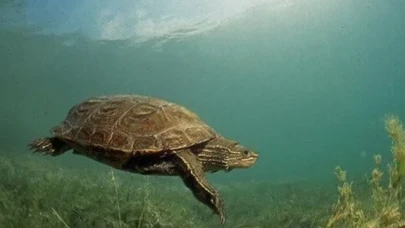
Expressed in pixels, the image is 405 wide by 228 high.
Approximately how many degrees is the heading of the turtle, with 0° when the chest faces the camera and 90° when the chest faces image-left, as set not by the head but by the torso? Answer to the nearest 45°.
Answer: approximately 270°
